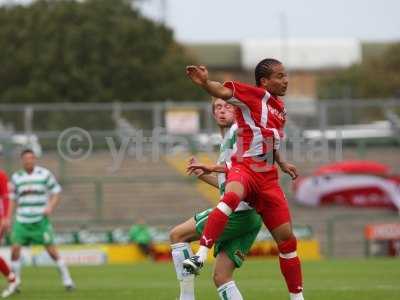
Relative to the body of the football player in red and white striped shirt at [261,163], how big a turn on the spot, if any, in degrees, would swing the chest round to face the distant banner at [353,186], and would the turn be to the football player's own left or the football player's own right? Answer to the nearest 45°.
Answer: approximately 135° to the football player's own left
